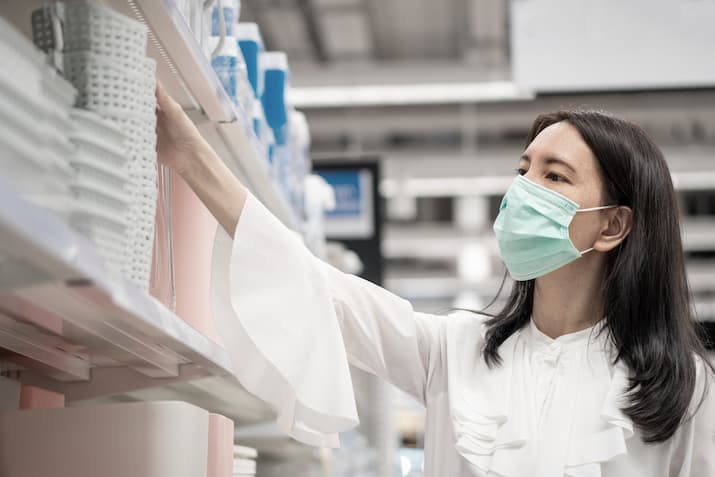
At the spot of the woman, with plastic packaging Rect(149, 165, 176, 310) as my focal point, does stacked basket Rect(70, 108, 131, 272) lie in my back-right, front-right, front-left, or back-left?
front-left

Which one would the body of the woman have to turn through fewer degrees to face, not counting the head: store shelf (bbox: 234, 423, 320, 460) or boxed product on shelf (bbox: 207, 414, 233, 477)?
the boxed product on shelf

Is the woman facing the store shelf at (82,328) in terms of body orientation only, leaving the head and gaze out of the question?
yes

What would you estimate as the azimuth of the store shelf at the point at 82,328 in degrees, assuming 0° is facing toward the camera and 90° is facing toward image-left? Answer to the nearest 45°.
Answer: approximately 315°

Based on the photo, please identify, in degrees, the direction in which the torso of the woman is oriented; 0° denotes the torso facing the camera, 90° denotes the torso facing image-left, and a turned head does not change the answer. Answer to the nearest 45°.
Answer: approximately 45°

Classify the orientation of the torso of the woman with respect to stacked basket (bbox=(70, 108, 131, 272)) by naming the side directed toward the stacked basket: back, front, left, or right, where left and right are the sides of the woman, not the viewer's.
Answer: front

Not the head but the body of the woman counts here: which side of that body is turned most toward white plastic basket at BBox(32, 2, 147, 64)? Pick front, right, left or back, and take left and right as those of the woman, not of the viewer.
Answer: front

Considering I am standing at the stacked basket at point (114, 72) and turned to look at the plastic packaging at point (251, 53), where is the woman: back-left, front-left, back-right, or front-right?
front-right

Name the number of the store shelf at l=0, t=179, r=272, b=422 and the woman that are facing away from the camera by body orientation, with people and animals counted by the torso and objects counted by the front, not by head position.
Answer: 0

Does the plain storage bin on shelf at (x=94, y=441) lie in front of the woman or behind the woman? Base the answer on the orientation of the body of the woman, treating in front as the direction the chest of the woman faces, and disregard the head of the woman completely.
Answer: in front

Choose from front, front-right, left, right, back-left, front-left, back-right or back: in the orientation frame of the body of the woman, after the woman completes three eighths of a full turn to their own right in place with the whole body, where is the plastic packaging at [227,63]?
left
